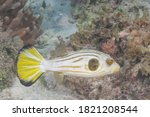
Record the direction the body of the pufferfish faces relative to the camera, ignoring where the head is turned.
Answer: to the viewer's right
